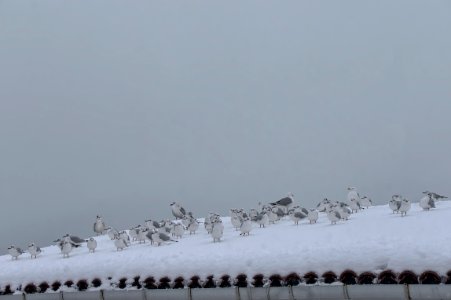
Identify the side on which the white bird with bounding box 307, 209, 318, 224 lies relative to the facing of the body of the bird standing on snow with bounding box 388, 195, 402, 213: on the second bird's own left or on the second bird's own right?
on the second bird's own right

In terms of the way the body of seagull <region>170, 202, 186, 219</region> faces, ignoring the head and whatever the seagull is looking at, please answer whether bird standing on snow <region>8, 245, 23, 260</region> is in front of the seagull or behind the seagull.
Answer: in front

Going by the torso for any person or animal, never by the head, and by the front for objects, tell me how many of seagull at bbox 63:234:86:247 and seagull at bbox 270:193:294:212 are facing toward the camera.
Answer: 0

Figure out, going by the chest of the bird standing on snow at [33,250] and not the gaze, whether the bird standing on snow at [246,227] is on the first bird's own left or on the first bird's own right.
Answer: on the first bird's own left

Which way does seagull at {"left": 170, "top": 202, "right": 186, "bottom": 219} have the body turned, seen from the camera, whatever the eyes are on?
to the viewer's left

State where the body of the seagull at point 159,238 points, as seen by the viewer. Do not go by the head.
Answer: to the viewer's left

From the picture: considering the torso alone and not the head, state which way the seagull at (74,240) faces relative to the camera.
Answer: to the viewer's left

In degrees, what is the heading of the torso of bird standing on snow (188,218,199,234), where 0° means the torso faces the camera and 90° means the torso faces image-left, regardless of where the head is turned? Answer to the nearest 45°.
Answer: approximately 0°

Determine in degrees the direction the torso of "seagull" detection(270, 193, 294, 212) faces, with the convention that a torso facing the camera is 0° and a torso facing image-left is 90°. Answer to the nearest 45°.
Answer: approximately 270°

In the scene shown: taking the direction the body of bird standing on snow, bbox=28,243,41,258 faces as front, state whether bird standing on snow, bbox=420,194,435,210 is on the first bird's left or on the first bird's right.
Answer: on the first bird's left
